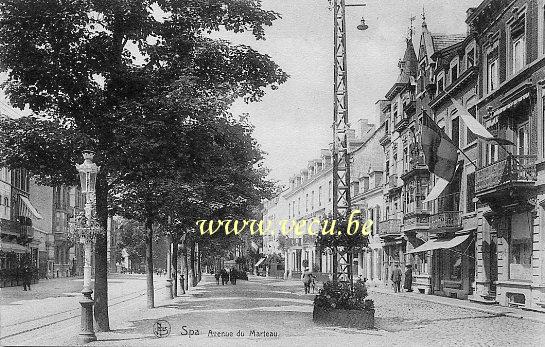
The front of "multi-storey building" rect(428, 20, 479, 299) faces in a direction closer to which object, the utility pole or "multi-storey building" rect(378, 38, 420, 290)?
the utility pole

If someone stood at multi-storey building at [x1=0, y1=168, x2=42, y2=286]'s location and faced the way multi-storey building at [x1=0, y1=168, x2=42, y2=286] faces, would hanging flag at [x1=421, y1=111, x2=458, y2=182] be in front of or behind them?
in front

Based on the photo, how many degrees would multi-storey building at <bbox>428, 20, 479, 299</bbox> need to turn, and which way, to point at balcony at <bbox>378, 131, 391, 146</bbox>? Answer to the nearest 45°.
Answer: approximately 135° to its right

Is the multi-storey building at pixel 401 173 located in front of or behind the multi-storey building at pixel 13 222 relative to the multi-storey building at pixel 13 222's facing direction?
in front

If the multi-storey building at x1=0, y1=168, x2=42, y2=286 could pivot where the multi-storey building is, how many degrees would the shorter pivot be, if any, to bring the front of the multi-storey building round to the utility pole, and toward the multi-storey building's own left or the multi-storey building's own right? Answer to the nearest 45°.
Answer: approximately 45° to the multi-storey building's own right

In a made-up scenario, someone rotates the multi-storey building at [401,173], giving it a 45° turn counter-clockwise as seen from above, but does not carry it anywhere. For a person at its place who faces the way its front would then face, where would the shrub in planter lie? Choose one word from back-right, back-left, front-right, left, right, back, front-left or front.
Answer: front

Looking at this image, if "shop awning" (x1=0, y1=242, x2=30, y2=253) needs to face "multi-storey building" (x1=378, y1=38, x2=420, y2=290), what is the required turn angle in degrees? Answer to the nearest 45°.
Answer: approximately 45° to its left

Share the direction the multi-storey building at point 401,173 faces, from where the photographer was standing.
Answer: facing the viewer and to the left of the viewer

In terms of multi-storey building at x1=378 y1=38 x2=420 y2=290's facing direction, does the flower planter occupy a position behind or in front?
in front

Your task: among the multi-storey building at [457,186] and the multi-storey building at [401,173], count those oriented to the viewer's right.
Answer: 0
